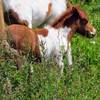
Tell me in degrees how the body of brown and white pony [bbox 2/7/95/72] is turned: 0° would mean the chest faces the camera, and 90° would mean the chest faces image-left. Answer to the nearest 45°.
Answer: approximately 270°
